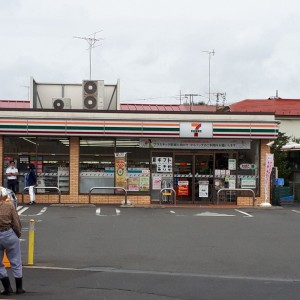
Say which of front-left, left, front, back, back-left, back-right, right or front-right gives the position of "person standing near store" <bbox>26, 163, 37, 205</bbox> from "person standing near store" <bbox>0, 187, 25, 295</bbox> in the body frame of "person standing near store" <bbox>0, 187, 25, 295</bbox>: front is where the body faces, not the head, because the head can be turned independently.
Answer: front

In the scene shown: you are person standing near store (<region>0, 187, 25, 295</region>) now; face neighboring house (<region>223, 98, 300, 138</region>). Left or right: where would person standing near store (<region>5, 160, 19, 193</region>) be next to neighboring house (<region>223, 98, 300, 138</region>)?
left

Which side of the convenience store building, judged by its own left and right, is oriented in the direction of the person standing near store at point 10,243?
front

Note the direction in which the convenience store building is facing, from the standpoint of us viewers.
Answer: facing the viewer

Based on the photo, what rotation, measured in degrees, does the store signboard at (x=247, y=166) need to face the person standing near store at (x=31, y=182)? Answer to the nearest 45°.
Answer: approximately 90° to its right

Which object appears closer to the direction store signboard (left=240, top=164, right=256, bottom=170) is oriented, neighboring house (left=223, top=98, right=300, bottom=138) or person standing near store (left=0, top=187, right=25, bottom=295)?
the person standing near store

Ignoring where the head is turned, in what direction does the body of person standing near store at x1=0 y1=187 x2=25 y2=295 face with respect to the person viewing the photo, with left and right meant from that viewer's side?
facing away from the viewer

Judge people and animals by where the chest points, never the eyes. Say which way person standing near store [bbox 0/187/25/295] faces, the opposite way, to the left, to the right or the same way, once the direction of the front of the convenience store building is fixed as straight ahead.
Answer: the opposite way
